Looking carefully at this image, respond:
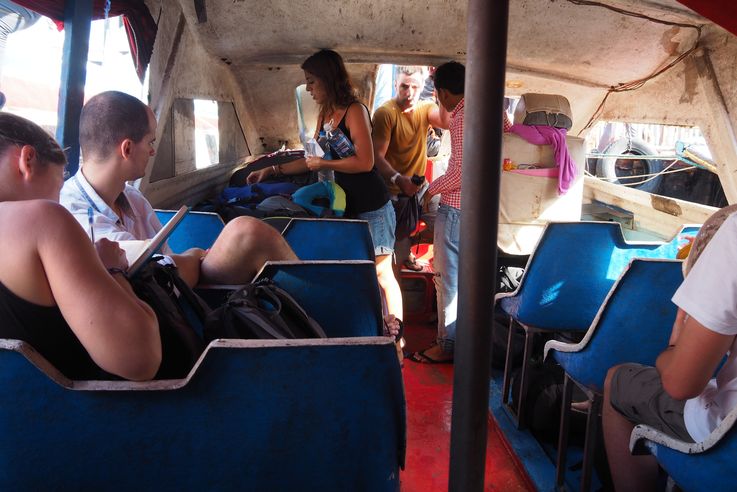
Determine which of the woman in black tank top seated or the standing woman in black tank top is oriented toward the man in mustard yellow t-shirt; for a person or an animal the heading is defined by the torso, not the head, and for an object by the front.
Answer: the woman in black tank top seated

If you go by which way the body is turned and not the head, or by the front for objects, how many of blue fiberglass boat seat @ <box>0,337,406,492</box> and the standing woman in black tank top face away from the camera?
1

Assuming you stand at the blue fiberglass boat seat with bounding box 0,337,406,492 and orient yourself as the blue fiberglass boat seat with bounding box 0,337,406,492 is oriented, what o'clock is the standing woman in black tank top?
The standing woman in black tank top is roughly at 1 o'clock from the blue fiberglass boat seat.

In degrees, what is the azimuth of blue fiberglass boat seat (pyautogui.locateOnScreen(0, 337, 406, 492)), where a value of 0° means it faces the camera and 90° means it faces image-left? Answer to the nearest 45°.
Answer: approximately 180°

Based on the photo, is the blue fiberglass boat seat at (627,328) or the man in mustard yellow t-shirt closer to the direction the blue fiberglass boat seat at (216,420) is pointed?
the man in mustard yellow t-shirt

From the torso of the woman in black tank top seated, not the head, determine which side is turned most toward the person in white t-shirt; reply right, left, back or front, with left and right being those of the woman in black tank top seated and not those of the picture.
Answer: right

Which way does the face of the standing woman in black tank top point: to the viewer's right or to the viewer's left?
to the viewer's left

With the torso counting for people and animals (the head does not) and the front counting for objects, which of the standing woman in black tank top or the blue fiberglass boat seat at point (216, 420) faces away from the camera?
the blue fiberglass boat seat

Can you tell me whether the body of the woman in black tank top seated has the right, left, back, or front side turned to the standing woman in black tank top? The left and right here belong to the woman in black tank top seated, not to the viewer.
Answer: front

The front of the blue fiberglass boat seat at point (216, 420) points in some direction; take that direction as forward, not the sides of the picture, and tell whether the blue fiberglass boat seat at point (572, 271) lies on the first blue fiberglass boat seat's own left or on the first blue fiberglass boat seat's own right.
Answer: on the first blue fiberglass boat seat's own right

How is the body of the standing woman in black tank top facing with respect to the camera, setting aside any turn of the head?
to the viewer's left

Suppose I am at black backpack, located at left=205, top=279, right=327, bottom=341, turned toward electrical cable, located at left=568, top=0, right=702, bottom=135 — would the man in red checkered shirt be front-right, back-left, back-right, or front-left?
front-left

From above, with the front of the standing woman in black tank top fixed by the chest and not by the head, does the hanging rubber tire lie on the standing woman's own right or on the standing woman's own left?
on the standing woman's own right

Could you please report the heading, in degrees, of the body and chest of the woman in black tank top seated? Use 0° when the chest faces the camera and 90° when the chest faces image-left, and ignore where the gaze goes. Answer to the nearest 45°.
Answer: approximately 225°
